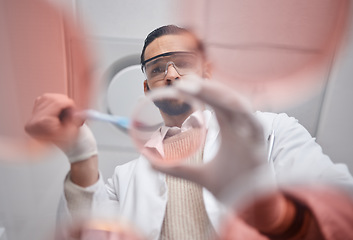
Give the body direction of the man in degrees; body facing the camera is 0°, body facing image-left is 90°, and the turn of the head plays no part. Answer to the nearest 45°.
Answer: approximately 0°
